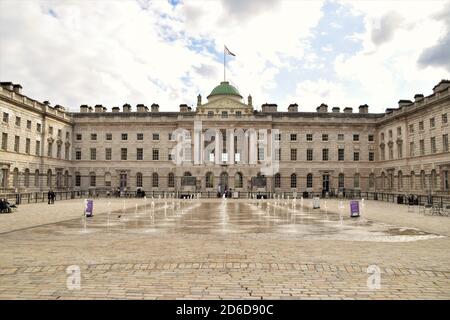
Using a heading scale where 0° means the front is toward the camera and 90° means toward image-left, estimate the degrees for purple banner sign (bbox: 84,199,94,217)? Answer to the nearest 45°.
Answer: approximately 0°
